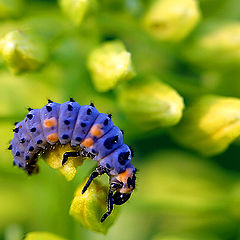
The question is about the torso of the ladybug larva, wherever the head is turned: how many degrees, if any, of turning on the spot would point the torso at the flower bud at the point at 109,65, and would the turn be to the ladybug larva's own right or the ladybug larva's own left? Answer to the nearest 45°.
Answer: approximately 45° to the ladybug larva's own left

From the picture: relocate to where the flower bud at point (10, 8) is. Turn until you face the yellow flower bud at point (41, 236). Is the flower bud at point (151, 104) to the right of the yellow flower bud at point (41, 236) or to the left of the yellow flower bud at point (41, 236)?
left

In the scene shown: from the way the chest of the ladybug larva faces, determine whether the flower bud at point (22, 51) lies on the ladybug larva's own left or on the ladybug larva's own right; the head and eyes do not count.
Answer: on the ladybug larva's own left

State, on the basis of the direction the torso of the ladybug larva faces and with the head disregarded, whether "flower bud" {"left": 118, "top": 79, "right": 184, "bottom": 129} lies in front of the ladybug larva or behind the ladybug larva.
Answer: in front

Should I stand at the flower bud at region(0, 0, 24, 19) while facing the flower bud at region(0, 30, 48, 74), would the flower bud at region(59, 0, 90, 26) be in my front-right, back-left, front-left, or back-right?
front-left

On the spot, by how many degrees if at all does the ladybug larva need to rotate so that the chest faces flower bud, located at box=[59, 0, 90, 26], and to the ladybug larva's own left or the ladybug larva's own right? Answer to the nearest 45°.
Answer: approximately 90° to the ladybug larva's own left

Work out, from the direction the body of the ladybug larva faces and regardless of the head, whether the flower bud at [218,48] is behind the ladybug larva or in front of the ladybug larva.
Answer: in front

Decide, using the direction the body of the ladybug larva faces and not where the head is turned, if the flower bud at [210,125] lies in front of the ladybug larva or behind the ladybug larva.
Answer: in front

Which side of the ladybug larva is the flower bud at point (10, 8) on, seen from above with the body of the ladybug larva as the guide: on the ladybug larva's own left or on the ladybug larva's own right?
on the ladybug larva's own left

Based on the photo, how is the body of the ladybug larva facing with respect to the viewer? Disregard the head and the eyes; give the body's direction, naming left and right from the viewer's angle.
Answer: facing to the right of the viewer

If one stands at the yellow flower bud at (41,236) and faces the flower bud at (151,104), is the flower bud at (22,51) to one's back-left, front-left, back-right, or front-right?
front-left
